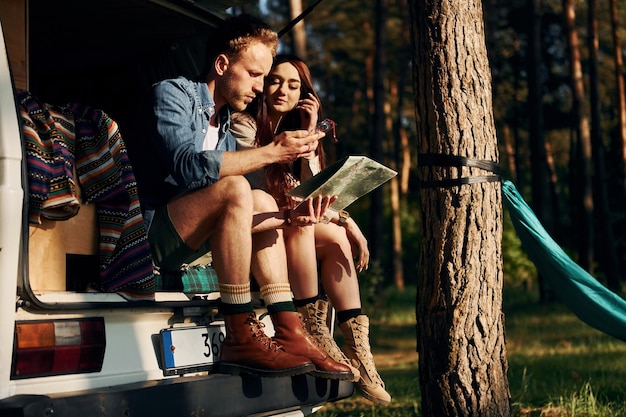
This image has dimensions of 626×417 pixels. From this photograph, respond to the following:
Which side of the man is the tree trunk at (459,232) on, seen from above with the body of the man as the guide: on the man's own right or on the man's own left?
on the man's own left

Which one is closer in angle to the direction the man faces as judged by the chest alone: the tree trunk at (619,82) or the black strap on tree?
the black strap on tree

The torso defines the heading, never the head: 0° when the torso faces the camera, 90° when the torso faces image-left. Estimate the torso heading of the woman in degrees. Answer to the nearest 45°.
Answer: approximately 315°

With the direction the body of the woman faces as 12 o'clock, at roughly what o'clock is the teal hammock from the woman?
The teal hammock is roughly at 10 o'clock from the woman.

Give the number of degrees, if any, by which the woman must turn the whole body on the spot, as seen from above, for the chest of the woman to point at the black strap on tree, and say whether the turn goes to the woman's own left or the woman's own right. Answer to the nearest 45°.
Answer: approximately 45° to the woman's own left

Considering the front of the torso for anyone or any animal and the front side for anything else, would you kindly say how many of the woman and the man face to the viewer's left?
0

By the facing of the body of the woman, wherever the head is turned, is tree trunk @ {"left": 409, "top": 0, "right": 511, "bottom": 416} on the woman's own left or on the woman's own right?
on the woman's own left

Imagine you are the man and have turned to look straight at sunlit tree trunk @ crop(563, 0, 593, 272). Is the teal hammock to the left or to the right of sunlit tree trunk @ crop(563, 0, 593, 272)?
right

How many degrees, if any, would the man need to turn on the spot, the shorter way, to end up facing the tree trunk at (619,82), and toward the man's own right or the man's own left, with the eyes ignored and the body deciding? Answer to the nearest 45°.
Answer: approximately 90° to the man's own left

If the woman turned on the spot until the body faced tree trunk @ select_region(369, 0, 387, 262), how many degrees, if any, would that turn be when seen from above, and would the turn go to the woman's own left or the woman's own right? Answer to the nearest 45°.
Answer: approximately 135° to the woman's own left

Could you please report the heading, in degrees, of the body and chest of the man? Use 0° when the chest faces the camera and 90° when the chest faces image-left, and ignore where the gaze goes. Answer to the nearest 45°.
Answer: approximately 315°

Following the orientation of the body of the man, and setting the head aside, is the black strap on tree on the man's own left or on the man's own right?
on the man's own left
